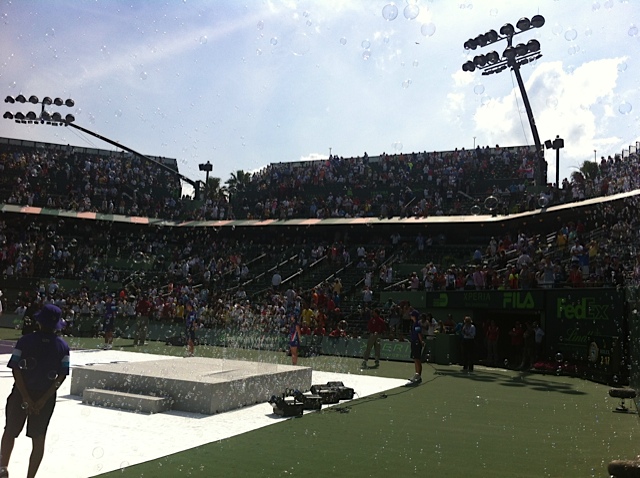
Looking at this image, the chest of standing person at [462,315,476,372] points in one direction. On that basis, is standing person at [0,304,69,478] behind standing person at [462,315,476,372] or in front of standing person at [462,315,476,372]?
in front

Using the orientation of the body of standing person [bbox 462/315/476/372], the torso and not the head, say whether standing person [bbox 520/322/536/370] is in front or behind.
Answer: behind

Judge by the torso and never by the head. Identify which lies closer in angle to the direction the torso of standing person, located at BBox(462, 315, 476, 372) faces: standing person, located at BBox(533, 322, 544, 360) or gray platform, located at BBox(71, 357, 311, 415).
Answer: the gray platform

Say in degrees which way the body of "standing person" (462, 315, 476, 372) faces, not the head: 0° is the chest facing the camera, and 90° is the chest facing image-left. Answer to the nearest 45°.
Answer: approximately 45°

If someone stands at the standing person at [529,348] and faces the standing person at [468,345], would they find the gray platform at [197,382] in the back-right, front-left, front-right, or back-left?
front-left

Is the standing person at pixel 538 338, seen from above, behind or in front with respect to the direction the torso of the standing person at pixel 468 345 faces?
behind

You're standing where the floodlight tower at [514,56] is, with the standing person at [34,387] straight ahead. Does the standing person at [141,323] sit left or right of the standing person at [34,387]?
right

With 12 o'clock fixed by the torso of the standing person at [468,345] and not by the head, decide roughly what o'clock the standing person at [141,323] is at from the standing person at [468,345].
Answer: the standing person at [141,323] is roughly at 2 o'clock from the standing person at [468,345].

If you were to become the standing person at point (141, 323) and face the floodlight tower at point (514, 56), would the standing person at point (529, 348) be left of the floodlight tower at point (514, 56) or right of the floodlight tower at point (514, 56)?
right

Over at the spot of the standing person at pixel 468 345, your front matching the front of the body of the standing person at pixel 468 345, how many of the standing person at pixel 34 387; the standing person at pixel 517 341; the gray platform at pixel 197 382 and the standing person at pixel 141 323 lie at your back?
1

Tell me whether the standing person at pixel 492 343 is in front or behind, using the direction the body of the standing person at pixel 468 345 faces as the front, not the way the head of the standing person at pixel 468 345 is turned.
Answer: behind

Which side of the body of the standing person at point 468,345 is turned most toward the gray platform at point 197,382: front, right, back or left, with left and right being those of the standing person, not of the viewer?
front
